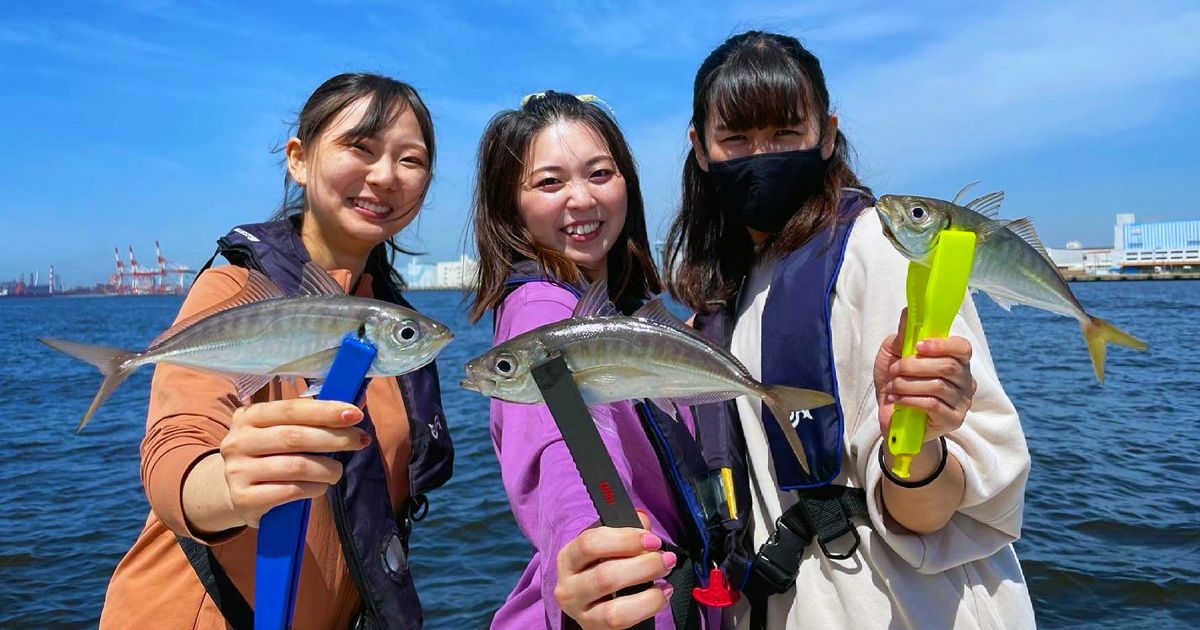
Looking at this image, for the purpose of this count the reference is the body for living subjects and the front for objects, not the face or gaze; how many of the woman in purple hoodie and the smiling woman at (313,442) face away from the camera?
0

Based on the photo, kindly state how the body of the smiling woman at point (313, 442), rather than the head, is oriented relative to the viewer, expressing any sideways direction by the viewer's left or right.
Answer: facing the viewer and to the right of the viewer

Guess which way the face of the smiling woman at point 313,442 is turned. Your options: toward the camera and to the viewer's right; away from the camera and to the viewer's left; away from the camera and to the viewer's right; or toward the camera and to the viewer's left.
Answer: toward the camera and to the viewer's right
